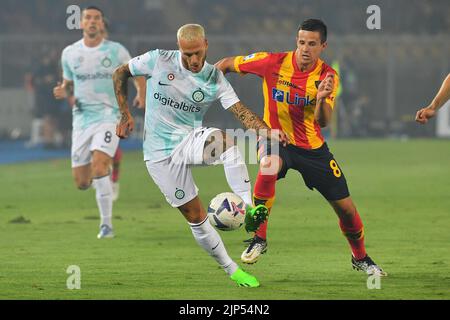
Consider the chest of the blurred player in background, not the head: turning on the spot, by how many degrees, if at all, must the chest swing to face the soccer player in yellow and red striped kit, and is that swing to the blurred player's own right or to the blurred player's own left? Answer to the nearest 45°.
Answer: approximately 45° to the blurred player's own left

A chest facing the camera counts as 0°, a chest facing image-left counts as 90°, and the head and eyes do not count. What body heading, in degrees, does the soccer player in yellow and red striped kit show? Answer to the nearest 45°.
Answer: approximately 0°

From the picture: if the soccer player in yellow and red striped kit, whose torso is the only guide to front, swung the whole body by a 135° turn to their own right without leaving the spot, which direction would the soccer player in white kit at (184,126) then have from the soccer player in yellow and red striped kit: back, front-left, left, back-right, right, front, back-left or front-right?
left

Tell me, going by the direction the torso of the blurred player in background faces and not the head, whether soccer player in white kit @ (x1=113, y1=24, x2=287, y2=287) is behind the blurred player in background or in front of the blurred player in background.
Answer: in front

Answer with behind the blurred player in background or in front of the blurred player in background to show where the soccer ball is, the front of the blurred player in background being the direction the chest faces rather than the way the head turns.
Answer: in front
